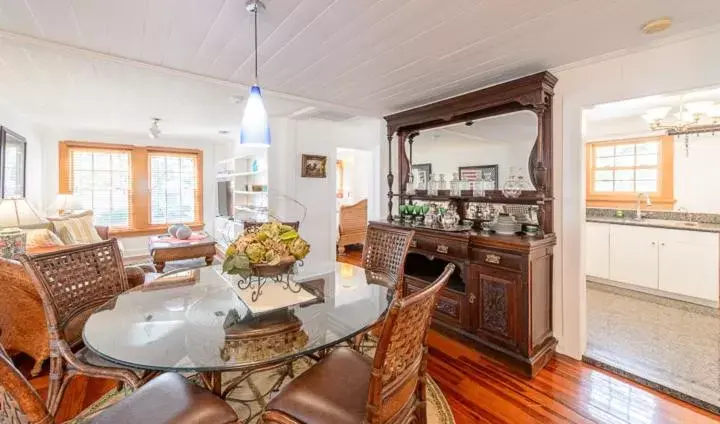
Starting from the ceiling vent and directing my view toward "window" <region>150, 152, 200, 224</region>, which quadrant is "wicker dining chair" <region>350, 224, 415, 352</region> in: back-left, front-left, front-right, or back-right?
back-left

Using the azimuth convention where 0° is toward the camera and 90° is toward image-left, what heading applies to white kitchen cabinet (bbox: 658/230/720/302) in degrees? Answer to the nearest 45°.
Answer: approximately 45°

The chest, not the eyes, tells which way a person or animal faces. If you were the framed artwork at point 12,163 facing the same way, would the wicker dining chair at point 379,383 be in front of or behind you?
in front

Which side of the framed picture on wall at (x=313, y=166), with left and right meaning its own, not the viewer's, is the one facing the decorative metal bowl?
front

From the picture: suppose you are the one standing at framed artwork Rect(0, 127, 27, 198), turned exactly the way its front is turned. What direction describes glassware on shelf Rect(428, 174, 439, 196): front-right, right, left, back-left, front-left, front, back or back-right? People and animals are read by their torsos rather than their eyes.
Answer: front

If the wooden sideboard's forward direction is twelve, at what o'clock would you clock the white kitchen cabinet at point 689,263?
The white kitchen cabinet is roughly at 6 o'clock from the wooden sideboard.

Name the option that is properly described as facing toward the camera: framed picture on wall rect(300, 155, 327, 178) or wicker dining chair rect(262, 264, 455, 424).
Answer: the framed picture on wall

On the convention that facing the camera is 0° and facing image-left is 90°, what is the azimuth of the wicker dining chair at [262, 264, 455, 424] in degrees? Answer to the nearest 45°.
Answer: approximately 135°

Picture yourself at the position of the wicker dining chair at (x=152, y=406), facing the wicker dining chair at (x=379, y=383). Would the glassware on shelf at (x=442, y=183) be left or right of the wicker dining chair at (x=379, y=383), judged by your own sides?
left

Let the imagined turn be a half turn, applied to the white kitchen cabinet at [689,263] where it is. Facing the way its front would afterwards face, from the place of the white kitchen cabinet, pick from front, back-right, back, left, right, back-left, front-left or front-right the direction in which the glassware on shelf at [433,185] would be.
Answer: back

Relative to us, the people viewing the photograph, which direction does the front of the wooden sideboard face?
facing the viewer and to the left of the viewer

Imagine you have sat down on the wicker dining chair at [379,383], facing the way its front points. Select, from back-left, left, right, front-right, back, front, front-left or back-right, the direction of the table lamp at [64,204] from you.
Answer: front

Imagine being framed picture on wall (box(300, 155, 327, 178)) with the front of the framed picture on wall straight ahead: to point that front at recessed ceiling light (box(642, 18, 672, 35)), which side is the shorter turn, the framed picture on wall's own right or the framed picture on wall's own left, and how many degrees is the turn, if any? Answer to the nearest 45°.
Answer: approximately 45° to the framed picture on wall's own left

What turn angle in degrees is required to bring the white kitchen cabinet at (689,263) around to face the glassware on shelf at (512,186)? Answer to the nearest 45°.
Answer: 0° — it already faces it

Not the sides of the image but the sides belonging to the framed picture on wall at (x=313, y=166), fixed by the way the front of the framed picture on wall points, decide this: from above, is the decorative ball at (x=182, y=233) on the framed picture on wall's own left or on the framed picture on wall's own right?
on the framed picture on wall's own right

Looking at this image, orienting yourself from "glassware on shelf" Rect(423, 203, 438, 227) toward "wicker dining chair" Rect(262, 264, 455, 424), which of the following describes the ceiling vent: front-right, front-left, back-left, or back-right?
back-right
